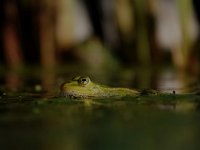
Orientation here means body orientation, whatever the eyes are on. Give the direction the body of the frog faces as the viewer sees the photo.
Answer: to the viewer's left
